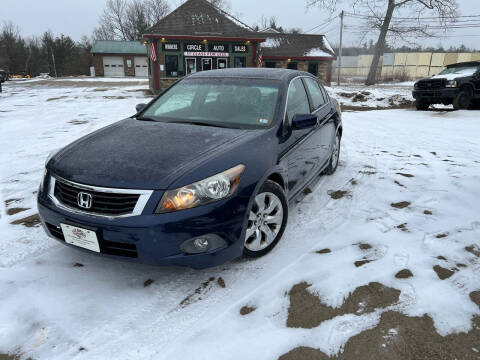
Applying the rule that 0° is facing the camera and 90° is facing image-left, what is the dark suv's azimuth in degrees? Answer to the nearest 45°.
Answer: approximately 45°

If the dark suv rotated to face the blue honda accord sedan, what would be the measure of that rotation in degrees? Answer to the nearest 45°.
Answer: approximately 45° to its left

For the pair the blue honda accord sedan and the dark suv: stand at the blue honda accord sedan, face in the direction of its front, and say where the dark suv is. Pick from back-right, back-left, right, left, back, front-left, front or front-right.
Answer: back

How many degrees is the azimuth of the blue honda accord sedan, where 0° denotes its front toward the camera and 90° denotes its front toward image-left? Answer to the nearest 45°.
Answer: approximately 45°
